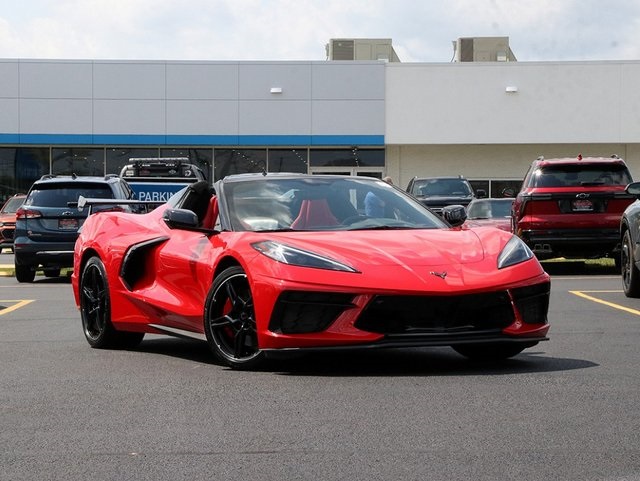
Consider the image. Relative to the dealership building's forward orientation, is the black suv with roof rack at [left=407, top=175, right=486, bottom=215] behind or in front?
in front

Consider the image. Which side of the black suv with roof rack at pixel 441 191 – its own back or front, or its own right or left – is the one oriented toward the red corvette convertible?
front

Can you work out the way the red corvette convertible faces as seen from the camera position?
facing the viewer and to the right of the viewer

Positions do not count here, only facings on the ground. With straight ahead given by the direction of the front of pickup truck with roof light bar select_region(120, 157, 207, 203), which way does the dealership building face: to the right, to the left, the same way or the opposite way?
the opposite way

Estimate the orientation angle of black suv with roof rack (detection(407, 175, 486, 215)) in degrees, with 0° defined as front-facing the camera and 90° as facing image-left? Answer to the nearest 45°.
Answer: approximately 0°

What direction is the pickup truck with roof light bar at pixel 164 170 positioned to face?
away from the camera

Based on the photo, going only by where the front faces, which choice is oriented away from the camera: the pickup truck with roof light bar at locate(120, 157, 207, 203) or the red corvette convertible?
the pickup truck with roof light bar

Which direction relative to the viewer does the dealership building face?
toward the camera

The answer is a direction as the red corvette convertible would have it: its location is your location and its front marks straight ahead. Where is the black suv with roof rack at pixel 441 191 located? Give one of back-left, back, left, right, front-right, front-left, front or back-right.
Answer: back-left

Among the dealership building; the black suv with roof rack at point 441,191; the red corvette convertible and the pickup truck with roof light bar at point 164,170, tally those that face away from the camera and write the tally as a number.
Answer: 1

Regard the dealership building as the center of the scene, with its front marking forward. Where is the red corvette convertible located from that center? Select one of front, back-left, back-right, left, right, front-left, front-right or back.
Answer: front

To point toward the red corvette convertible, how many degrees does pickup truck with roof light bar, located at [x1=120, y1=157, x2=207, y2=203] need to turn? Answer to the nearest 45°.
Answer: approximately 180°

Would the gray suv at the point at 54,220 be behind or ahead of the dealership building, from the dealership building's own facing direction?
ahead

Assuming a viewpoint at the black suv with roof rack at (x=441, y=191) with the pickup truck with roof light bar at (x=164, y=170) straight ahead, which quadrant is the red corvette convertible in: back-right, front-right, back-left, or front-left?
front-left

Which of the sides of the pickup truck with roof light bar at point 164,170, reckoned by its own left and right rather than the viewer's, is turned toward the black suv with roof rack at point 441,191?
right
